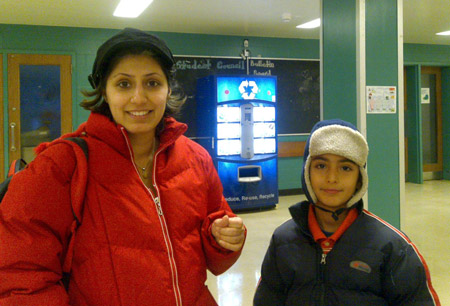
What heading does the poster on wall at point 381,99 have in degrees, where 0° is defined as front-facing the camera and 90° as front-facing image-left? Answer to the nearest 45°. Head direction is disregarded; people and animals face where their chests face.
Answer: approximately 0°

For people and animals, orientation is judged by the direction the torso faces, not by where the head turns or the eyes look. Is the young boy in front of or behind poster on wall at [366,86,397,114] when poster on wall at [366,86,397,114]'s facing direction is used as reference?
in front

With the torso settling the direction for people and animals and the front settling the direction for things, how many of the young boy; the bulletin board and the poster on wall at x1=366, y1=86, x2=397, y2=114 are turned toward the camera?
3

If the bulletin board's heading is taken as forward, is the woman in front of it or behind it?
in front

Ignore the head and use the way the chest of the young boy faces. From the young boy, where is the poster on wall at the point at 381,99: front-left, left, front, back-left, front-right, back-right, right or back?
back
